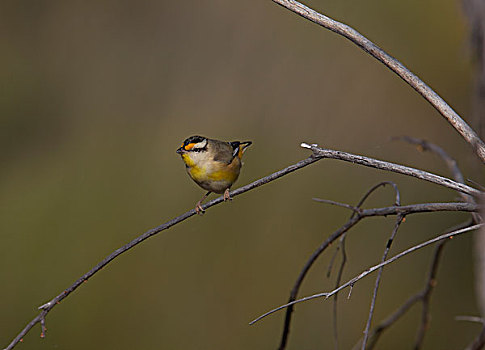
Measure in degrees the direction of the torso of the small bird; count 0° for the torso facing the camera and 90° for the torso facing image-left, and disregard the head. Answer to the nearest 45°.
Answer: approximately 45°

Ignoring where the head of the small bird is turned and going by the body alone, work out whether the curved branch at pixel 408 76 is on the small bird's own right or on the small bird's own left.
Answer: on the small bird's own left
